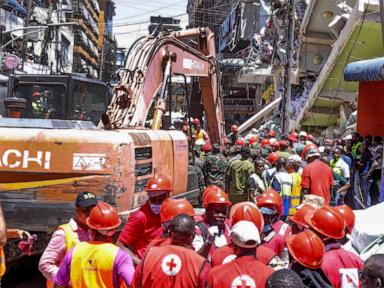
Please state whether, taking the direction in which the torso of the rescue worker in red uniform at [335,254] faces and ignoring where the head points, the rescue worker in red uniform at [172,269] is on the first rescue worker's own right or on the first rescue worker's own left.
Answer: on the first rescue worker's own left

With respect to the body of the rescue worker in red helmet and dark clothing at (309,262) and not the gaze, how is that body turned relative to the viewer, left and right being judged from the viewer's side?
facing away from the viewer and to the left of the viewer

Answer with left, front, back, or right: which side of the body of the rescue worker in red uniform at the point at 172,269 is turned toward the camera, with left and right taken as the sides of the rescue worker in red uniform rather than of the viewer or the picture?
back

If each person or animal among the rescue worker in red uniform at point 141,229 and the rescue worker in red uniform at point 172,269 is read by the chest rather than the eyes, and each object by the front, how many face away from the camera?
1

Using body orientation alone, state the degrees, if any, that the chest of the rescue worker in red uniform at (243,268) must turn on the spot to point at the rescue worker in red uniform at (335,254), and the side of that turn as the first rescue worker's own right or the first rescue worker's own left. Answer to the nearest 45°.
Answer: approximately 45° to the first rescue worker's own right

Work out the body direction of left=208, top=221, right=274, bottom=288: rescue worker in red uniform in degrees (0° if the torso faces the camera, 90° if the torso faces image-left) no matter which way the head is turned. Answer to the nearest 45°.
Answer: approximately 180°

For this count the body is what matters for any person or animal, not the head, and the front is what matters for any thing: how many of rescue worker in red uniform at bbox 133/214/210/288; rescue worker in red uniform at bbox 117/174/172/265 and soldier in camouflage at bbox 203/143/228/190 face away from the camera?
2

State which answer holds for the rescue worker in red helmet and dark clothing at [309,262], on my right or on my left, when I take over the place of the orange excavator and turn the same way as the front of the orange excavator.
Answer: on my right

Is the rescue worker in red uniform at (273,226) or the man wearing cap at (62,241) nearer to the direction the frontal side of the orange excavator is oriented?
the rescue worker in red uniform

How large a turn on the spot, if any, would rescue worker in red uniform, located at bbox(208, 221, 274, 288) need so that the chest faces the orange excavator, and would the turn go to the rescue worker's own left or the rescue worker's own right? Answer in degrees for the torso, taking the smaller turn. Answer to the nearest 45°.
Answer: approximately 45° to the rescue worker's own left
